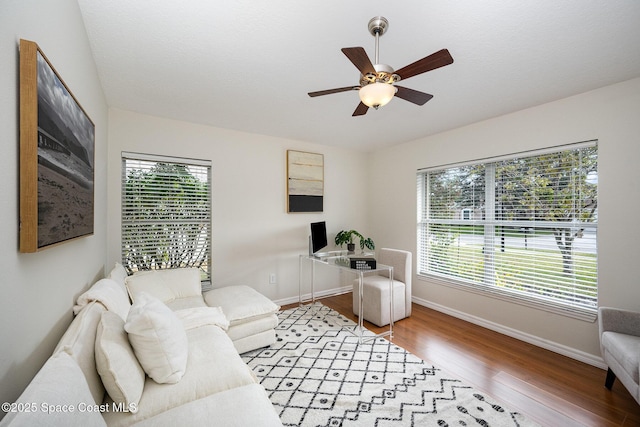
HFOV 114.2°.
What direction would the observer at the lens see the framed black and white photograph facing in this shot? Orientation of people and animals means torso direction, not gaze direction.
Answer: facing to the right of the viewer

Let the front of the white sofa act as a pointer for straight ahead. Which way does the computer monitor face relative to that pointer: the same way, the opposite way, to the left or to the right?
to the right

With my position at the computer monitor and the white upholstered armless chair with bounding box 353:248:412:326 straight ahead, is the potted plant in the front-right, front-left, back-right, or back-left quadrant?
front-left

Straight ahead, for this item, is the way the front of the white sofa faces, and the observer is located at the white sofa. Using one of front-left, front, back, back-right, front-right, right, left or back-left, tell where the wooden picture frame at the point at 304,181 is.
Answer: front-left

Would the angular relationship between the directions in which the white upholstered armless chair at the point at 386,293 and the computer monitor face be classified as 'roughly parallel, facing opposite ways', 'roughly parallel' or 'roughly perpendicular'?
roughly perpendicular

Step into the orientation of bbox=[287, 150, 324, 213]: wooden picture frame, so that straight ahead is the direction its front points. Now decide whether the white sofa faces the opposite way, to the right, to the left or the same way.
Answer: to the left

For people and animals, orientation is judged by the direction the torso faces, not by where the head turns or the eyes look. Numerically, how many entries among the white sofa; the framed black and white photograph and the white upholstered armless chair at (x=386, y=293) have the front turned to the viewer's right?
2

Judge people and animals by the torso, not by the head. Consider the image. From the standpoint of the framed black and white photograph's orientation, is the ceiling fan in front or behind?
in front

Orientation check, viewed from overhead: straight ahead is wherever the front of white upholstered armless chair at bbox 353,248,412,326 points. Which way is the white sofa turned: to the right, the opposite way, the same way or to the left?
the opposite way

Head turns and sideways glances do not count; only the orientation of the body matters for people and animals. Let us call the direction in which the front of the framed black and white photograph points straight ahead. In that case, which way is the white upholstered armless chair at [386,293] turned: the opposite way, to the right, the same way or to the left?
the opposite way

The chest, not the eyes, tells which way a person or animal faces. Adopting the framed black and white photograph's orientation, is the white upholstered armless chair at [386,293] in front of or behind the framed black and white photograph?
in front

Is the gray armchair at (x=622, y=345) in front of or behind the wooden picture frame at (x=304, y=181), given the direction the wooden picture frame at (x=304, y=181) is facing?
in front

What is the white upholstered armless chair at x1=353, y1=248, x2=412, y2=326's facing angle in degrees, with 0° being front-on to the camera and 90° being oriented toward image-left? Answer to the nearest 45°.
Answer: approximately 45°

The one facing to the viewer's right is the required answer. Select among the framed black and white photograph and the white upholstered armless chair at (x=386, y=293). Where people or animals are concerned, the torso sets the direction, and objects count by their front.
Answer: the framed black and white photograph

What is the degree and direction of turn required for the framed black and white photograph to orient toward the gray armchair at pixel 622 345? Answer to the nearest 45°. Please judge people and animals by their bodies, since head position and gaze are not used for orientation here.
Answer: approximately 45° to its right

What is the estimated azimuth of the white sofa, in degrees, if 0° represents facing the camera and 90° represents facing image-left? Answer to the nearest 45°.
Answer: approximately 270°
